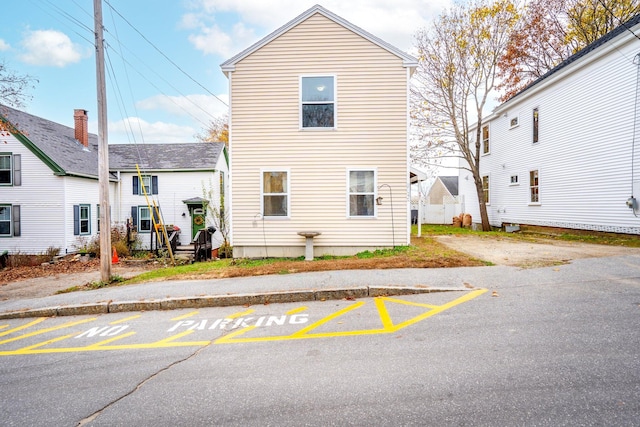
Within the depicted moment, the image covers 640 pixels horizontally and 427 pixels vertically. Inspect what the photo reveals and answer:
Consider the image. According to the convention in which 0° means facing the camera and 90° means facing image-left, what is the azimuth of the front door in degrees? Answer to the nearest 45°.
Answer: approximately 0°

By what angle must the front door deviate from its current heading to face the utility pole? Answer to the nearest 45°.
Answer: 0° — it already faces it

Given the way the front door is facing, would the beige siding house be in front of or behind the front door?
in front

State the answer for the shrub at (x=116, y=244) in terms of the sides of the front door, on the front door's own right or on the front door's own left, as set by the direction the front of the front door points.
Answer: on the front door's own right

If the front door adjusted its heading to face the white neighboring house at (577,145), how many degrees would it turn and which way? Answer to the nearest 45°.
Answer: approximately 45° to its left

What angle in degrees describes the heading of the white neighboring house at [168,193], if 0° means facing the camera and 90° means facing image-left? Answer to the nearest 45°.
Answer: approximately 0°
